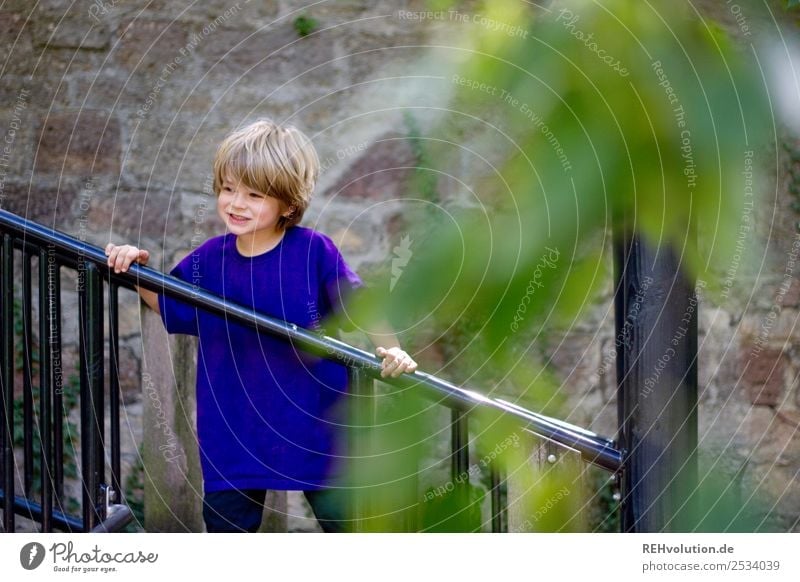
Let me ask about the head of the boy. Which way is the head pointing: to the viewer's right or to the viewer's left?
to the viewer's left

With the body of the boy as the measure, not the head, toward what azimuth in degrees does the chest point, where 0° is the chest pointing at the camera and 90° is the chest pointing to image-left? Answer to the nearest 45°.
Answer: approximately 0°

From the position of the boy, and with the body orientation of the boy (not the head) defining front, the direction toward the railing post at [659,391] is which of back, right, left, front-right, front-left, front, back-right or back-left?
front-left
